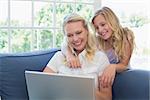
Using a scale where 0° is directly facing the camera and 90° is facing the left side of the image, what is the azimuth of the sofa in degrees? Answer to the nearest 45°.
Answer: approximately 0°

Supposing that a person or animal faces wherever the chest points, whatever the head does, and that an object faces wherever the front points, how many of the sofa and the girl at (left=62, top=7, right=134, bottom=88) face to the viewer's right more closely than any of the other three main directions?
0

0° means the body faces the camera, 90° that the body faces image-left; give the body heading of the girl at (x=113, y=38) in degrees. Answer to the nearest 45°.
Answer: approximately 45°

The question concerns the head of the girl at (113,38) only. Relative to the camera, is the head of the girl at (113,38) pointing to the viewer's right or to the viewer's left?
to the viewer's left
